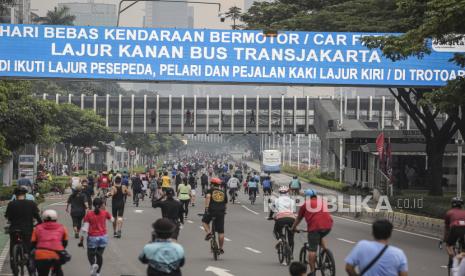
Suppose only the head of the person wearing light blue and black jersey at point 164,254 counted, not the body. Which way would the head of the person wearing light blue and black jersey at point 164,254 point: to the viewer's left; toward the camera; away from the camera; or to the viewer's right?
away from the camera

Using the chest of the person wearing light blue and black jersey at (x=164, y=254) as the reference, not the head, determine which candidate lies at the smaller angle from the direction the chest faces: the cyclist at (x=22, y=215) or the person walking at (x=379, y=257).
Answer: the cyclist

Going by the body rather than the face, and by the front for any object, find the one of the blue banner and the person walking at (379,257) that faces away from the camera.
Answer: the person walking

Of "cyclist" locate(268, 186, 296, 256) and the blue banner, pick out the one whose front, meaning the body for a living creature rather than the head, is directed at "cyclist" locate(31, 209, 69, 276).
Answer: the blue banner

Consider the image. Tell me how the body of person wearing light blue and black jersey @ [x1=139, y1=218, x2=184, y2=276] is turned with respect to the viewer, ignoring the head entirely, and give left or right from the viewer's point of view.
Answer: facing away from the viewer

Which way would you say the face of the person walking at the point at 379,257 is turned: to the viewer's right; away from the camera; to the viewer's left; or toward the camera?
away from the camera

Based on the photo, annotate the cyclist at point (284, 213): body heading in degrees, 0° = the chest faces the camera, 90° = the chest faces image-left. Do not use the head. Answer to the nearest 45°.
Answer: approximately 180°

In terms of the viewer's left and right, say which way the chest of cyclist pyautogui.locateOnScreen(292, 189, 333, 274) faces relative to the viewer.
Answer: facing away from the viewer and to the left of the viewer
